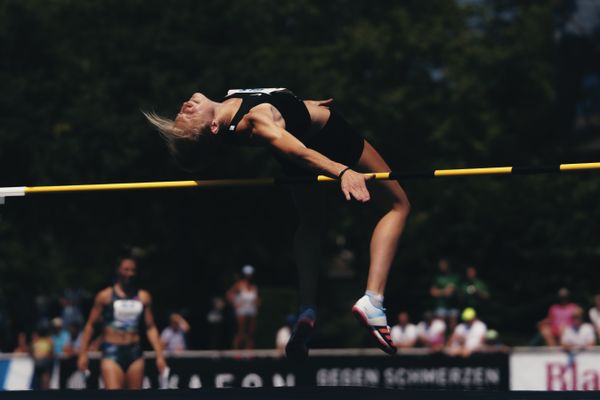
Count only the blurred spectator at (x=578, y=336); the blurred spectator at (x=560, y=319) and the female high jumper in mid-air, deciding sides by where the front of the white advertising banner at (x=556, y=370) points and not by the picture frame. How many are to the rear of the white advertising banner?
2

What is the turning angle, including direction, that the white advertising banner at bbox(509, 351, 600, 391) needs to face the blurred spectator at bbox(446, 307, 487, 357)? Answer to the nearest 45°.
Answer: approximately 135° to its right

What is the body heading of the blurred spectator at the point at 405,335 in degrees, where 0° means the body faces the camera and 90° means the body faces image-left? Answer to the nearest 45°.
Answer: approximately 0°

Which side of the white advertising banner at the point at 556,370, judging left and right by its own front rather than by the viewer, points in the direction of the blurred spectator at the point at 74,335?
right
